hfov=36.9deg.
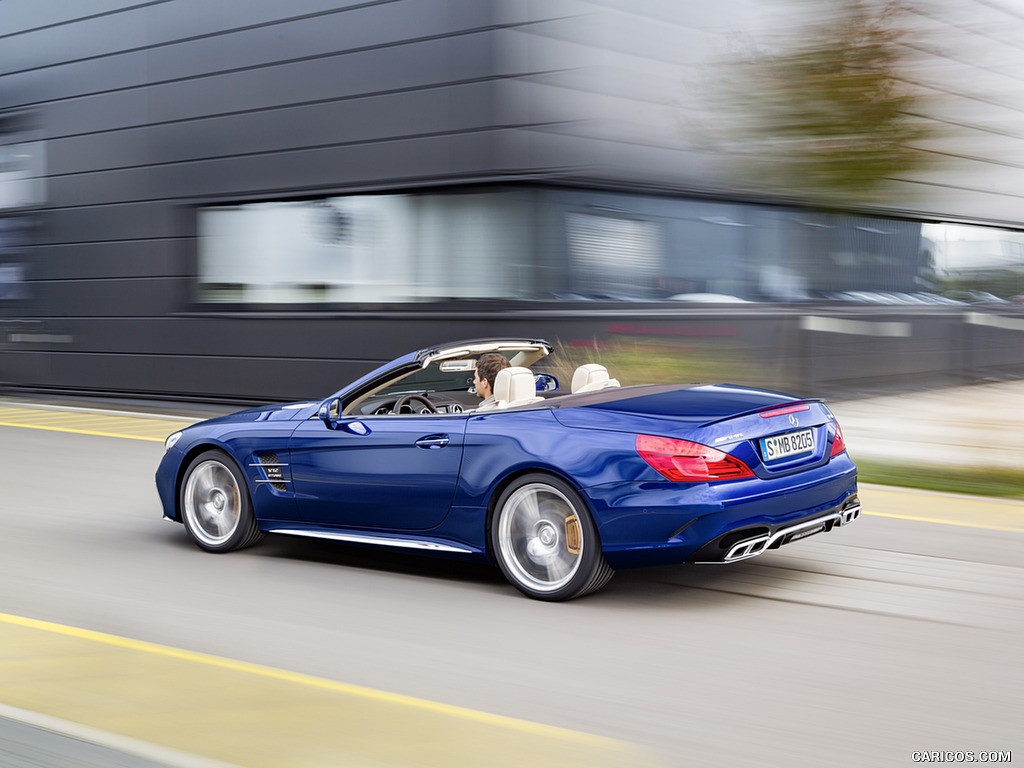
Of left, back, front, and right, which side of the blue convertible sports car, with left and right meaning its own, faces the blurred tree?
right

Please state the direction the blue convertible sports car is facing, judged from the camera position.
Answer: facing away from the viewer and to the left of the viewer
